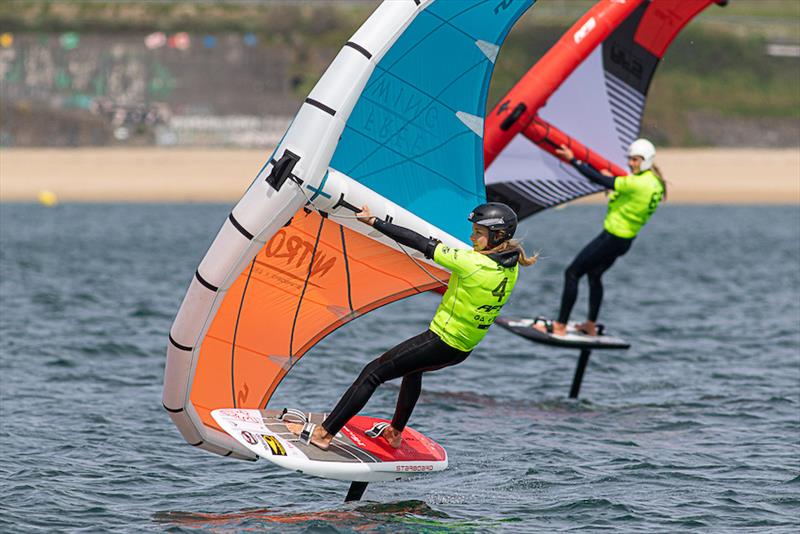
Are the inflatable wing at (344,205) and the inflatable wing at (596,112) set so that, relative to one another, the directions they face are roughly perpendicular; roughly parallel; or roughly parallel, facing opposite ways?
roughly parallel

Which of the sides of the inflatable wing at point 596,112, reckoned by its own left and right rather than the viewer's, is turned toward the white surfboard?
left

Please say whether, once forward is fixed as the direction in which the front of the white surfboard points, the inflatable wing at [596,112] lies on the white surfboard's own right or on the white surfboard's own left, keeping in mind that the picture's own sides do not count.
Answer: on the white surfboard's own right

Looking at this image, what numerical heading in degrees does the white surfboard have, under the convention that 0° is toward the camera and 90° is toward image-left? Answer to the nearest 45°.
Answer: approximately 90°

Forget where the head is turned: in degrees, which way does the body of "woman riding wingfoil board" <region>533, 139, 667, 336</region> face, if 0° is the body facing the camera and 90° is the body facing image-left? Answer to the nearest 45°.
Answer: approximately 90°

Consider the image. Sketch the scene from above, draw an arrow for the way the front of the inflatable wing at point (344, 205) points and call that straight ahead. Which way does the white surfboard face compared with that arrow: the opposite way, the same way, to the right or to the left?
the same way

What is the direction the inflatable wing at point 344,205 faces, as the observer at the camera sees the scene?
facing to the left of the viewer

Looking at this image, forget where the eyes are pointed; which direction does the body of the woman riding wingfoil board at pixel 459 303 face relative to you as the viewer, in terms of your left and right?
facing away from the viewer and to the left of the viewer

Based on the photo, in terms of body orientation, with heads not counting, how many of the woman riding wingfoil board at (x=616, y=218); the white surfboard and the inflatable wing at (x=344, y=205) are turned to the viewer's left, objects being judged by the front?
3

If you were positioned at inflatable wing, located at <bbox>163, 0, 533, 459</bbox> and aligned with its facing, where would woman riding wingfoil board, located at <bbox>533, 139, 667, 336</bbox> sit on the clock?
The woman riding wingfoil board is roughly at 4 o'clock from the inflatable wing.

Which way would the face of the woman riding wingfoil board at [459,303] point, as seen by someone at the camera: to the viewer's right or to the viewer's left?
to the viewer's left

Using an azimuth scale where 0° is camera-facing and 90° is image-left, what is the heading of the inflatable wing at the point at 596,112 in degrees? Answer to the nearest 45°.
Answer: approximately 90°

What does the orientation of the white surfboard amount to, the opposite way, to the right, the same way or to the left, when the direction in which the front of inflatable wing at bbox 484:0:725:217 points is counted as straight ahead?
the same way

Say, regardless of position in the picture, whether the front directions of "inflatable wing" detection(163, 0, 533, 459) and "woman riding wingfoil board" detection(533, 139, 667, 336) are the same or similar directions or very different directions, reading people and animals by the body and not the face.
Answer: same or similar directions
